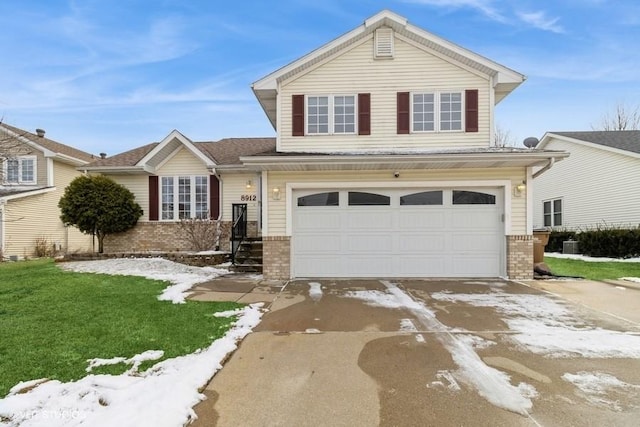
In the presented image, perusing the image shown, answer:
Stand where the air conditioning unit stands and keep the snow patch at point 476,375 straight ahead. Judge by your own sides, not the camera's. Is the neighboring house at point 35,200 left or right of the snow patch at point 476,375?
right

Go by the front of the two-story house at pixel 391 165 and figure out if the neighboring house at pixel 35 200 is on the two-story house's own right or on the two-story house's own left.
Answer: on the two-story house's own right

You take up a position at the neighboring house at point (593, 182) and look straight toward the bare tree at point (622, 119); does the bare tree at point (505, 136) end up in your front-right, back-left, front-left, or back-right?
front-left

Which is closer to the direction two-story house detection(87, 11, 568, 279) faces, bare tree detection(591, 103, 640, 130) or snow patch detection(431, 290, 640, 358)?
the snow patch

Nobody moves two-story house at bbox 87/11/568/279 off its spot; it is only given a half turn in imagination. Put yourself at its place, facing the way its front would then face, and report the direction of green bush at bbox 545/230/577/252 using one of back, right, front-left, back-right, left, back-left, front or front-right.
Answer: front-right

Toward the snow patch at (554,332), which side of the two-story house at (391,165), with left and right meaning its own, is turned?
front

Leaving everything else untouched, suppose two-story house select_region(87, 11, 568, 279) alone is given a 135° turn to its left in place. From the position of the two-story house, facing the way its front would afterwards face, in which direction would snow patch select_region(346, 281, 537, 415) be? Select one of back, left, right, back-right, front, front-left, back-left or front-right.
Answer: back-right

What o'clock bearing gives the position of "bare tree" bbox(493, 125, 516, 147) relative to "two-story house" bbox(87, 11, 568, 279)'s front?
The bare tree is roughly at 7 o'clock from the two-story house.

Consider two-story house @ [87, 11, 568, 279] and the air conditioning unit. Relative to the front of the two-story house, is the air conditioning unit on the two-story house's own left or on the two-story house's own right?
on the two-story house's own left

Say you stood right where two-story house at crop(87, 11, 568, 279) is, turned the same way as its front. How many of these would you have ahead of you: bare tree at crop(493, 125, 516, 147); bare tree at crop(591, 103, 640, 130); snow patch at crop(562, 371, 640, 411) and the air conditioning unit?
1

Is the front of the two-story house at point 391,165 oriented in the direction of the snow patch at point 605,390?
yes

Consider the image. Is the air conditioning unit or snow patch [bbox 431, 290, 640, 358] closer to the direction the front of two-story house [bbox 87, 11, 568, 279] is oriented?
the snow patch

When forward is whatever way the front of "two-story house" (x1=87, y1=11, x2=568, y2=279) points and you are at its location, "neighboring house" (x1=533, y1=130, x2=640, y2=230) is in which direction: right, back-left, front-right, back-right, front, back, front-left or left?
back-left

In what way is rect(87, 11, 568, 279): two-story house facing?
toward the camera
